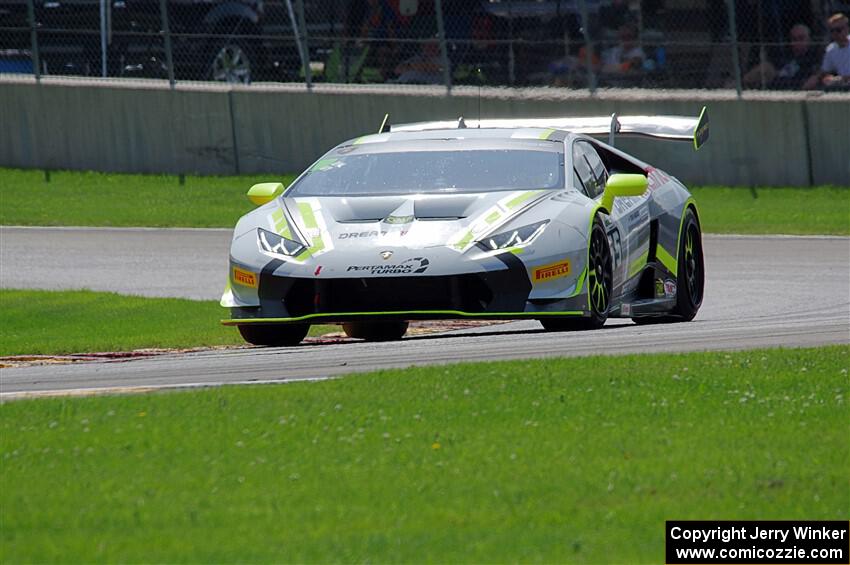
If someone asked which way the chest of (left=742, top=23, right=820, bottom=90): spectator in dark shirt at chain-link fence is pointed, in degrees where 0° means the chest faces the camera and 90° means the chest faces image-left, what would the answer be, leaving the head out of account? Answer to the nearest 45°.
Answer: approximately 45°

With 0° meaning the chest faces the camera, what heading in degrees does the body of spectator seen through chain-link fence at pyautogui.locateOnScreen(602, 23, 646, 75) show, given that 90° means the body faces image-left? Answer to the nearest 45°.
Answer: approximately 0°

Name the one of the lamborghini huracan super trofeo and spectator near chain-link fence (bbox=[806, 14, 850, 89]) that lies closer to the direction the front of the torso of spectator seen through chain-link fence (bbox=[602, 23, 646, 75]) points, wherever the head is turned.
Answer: the lamborghini huracan super trofeo

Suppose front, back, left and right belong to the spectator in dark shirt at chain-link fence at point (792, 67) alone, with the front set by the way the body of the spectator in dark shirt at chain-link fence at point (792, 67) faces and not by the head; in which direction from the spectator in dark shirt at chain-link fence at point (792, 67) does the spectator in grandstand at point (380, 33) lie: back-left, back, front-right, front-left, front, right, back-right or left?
front-right

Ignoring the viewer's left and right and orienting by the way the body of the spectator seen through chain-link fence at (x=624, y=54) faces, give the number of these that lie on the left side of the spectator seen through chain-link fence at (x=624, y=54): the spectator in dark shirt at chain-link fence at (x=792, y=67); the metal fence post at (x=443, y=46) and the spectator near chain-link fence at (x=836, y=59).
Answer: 2

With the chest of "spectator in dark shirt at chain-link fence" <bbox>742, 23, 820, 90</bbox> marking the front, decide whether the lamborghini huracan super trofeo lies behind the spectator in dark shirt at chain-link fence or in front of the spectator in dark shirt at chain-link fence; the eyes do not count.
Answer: in front

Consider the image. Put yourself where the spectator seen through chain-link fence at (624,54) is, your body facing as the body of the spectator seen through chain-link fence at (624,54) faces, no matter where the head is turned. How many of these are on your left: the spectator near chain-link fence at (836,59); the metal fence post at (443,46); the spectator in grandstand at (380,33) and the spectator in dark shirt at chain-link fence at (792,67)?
2
